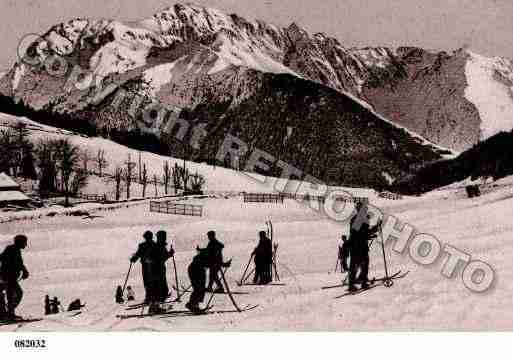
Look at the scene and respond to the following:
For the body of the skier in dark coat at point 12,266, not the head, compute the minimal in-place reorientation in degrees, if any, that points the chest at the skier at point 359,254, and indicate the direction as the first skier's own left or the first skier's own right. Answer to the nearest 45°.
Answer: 0° — they already face them

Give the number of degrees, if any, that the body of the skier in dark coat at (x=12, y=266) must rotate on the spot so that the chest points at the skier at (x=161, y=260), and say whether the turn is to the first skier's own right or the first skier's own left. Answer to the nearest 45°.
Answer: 0° — they already face them

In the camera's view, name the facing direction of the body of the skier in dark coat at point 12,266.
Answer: to the viewer's right

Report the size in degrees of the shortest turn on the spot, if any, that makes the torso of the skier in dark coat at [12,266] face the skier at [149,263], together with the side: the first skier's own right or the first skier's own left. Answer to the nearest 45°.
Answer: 0° — they already face them

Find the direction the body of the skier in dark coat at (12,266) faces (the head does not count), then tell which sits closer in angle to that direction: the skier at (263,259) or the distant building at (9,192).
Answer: the skier
